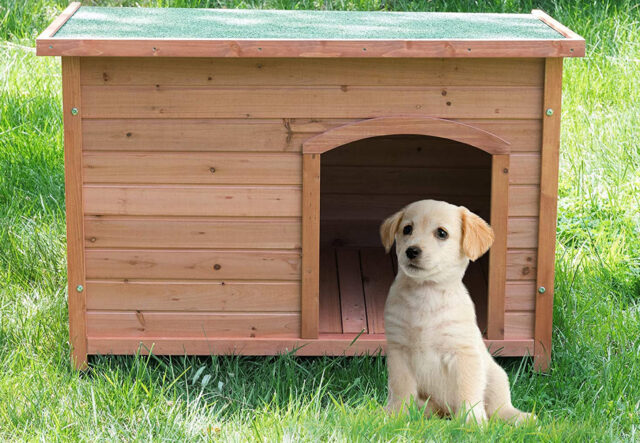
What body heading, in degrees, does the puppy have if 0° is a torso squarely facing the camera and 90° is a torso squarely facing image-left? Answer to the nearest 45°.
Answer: approximately 45°

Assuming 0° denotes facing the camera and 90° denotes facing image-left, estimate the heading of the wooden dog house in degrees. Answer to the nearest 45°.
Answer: approximately 0°

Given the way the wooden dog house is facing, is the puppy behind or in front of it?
in front

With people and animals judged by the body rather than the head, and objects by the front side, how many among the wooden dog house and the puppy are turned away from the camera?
0
